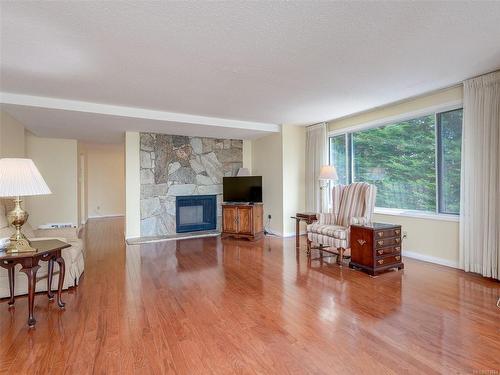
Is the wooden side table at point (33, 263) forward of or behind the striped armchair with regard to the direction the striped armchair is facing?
forward

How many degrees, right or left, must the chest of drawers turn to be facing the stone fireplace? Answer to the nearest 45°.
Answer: approximately 135° to its right

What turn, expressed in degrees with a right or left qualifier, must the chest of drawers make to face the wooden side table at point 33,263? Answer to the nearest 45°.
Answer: approximately 90° to its right

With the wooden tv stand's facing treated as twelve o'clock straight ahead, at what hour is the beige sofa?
The beige sofa is roughly at 12 o'clock from the wooden tv stand.

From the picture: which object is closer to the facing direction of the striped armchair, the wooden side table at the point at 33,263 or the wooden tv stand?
the wooden side table

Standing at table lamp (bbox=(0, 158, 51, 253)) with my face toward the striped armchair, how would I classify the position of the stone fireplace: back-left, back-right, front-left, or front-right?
front-left

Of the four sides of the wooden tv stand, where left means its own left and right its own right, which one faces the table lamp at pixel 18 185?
front

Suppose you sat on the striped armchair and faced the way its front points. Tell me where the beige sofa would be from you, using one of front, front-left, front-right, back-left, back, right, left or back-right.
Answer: front

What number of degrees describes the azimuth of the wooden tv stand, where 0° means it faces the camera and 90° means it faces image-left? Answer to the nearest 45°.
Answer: approximately 45°

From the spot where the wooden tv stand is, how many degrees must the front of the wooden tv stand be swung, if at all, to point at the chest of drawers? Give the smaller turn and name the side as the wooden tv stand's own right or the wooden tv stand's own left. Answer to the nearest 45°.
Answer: approximately 90° to the wooden tv stand's own left

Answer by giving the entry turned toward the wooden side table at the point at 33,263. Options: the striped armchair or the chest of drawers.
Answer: the striped armchair

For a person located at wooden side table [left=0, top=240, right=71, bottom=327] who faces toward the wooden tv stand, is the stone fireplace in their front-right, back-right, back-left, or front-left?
front-left

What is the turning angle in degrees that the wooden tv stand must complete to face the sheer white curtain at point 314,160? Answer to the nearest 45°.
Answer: approximately 135° to its left

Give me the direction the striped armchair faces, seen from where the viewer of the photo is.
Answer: facing the viewer and to the left of the viewer

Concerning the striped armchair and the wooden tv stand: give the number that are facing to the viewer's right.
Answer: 0
